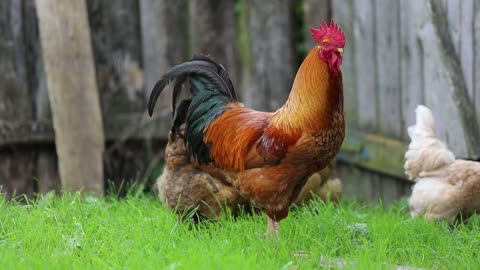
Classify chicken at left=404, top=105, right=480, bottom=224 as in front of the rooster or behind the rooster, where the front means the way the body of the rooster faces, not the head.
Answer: in front

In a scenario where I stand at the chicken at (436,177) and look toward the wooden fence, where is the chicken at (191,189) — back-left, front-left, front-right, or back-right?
front-left

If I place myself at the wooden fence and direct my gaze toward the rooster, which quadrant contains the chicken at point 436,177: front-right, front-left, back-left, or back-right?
front-left

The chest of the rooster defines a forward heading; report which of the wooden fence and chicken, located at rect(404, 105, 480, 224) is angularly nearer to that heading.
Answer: the chicken

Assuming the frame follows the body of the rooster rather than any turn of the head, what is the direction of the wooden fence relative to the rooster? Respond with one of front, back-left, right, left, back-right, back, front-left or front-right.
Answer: left

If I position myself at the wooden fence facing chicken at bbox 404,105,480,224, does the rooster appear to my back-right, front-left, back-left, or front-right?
front-right

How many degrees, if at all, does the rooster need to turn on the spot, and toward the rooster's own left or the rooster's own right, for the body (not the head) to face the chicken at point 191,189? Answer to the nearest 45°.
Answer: approximately 135° to the rooster's own left

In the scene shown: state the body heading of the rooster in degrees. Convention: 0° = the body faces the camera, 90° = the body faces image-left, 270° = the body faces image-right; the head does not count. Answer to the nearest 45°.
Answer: approximately 270°
